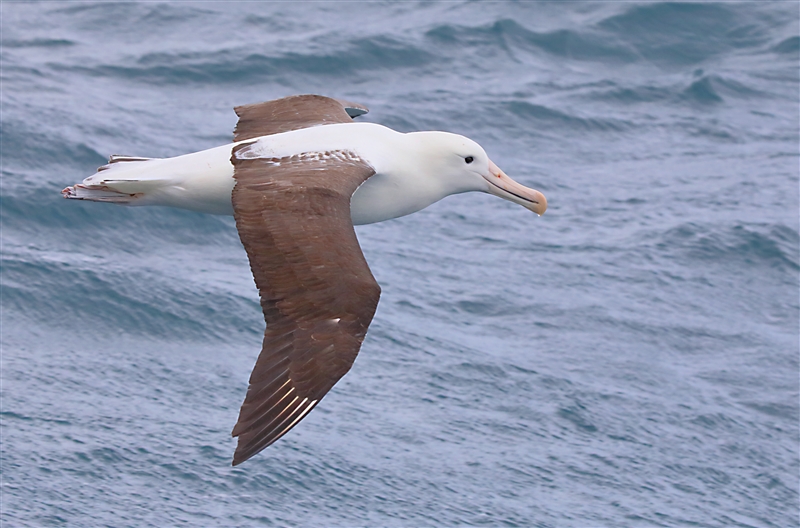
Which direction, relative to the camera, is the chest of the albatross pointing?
to the viewer's right
